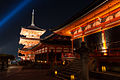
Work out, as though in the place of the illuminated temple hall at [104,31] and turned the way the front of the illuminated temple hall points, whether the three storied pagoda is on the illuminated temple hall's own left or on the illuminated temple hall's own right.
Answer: on the illuminated temple hall's own right

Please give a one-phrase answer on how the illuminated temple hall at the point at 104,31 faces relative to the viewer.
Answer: facing the viewer and to the left of the viewer
